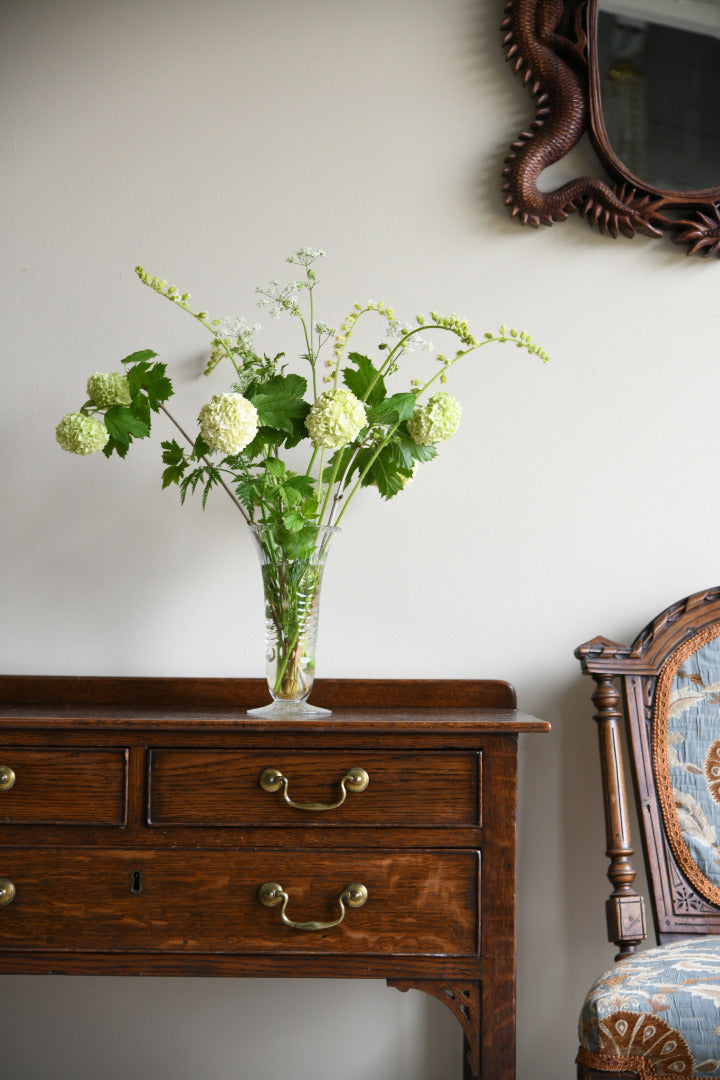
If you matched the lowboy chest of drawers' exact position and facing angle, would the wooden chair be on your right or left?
on your left

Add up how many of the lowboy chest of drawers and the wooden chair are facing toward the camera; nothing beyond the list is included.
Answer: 2

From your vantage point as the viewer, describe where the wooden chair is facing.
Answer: facing the viewer

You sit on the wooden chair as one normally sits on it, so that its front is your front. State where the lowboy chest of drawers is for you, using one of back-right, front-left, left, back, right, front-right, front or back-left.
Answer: front-right

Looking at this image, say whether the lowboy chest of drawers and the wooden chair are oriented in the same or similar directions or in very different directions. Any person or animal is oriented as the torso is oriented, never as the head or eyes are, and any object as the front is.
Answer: same or similar directions

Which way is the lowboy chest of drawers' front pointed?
toward the camera
